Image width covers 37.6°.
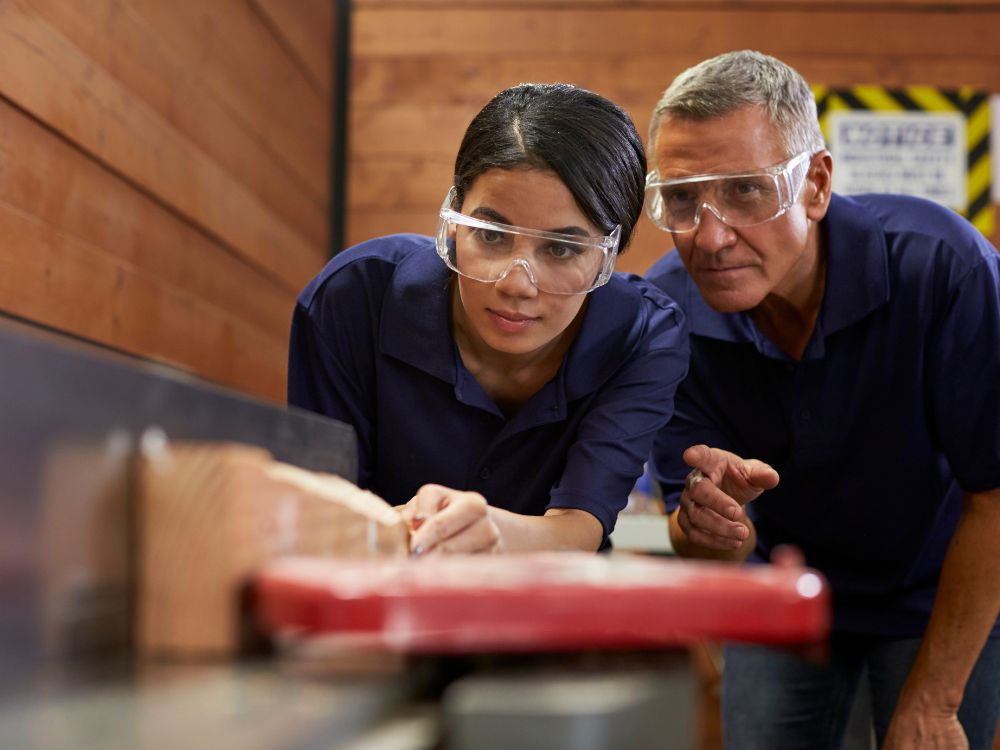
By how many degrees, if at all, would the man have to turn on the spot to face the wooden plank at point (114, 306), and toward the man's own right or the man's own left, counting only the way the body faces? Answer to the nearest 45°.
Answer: approximately 45° to the man's own right

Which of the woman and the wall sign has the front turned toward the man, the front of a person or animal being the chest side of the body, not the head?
the wall sign

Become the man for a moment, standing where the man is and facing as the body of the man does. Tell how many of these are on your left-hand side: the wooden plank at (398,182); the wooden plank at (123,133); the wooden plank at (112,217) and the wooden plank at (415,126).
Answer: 0

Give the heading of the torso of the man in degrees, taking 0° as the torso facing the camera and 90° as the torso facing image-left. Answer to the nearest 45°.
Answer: approximately 45°

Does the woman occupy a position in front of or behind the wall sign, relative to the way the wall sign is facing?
in front

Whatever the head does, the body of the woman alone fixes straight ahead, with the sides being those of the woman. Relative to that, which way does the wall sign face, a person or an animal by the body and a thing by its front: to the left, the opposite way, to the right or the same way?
the same way

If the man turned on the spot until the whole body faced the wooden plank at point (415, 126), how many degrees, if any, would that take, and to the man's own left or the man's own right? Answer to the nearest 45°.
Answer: approximately 90° to the man's own right

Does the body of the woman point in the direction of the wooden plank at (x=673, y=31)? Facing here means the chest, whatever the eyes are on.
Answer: no

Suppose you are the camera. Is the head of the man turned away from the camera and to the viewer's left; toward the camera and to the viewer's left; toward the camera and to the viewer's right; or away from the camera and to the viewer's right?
toward the camera and to the viewer's left

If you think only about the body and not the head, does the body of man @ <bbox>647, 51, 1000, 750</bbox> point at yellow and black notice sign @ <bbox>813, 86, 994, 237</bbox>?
no

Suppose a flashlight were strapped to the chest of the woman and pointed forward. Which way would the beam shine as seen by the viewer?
toward the camera

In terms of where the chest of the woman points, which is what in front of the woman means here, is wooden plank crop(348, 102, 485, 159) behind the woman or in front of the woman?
behind

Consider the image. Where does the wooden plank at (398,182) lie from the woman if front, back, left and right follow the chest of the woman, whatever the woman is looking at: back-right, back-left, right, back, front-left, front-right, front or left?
back

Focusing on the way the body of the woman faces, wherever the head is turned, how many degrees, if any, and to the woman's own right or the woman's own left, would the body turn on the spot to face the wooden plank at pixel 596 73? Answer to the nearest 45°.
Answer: approximately 180°

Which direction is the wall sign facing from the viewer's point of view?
toward the camera
